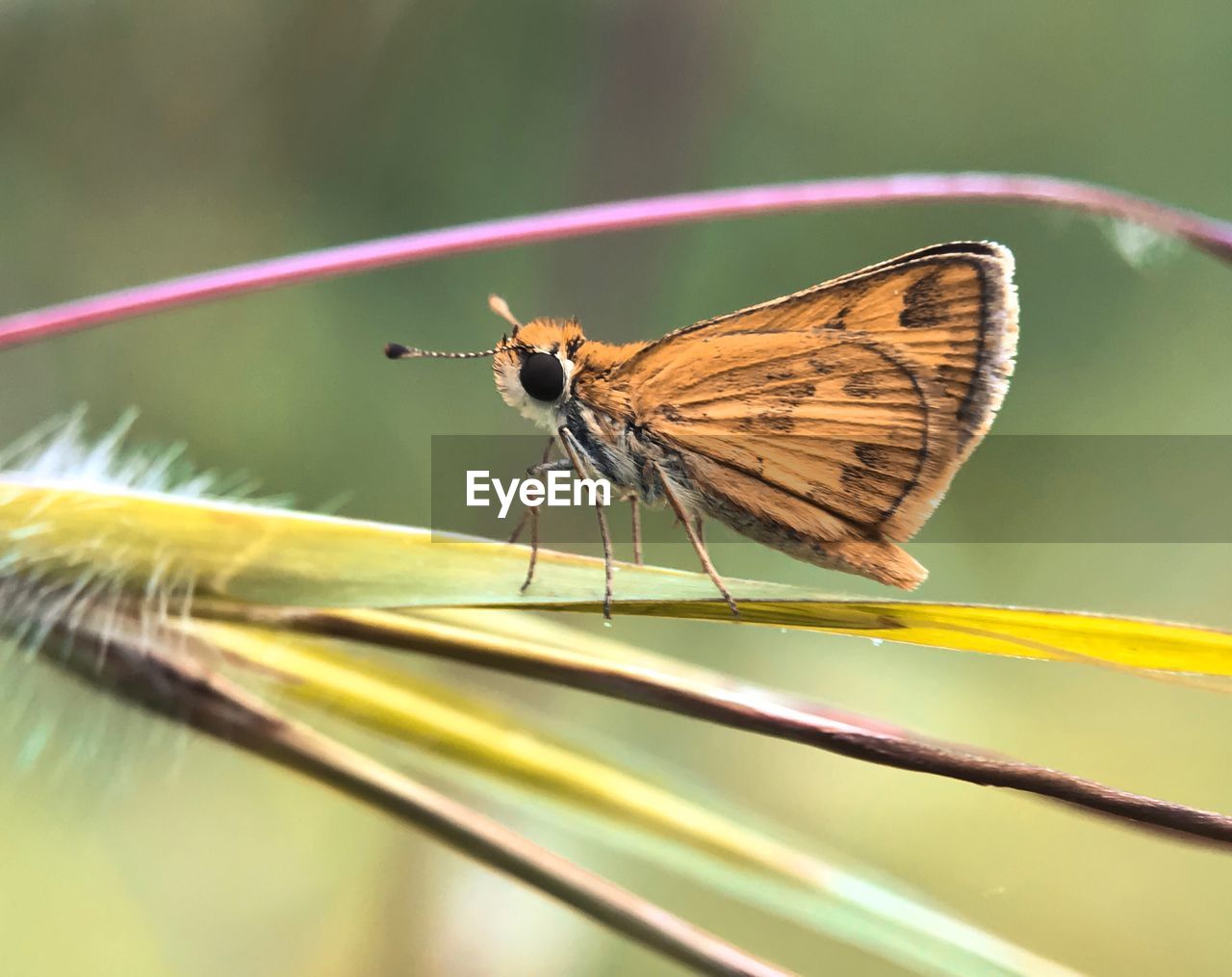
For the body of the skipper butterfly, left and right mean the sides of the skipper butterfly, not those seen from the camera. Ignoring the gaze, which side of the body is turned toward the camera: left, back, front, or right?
left
